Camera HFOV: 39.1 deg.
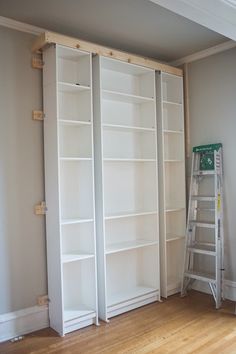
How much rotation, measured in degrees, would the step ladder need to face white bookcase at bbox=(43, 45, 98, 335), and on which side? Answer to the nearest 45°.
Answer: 0° — it already faces it

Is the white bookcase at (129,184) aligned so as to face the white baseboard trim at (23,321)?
no

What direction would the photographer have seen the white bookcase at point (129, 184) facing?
facing the viewer and to the right of the viewer

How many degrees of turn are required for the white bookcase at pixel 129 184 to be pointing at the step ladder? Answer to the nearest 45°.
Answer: approximately 45° to its left

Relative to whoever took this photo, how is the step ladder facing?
facing the viewer and to the left of the viewer

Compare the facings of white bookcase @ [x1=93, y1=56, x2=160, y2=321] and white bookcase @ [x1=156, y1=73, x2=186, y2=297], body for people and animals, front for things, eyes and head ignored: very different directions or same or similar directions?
same or similar directions

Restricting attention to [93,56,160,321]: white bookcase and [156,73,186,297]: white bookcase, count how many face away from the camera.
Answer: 0

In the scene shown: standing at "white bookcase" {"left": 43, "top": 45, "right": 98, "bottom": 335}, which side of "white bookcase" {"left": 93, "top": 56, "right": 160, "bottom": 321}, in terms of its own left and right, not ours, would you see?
right

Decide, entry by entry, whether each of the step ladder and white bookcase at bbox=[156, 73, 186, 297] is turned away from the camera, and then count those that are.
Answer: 0

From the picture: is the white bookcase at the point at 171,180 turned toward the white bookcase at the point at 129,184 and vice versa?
no

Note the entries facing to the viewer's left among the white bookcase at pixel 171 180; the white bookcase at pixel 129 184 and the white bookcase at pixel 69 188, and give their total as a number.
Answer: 0

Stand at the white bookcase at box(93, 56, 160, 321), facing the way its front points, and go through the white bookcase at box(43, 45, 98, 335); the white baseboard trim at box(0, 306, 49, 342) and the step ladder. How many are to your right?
2

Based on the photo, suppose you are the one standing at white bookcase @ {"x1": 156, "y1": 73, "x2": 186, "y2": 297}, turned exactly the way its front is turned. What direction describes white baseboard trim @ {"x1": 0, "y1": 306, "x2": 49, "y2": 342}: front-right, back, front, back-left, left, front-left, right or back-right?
right

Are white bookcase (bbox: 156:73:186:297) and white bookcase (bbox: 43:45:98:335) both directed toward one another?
no
